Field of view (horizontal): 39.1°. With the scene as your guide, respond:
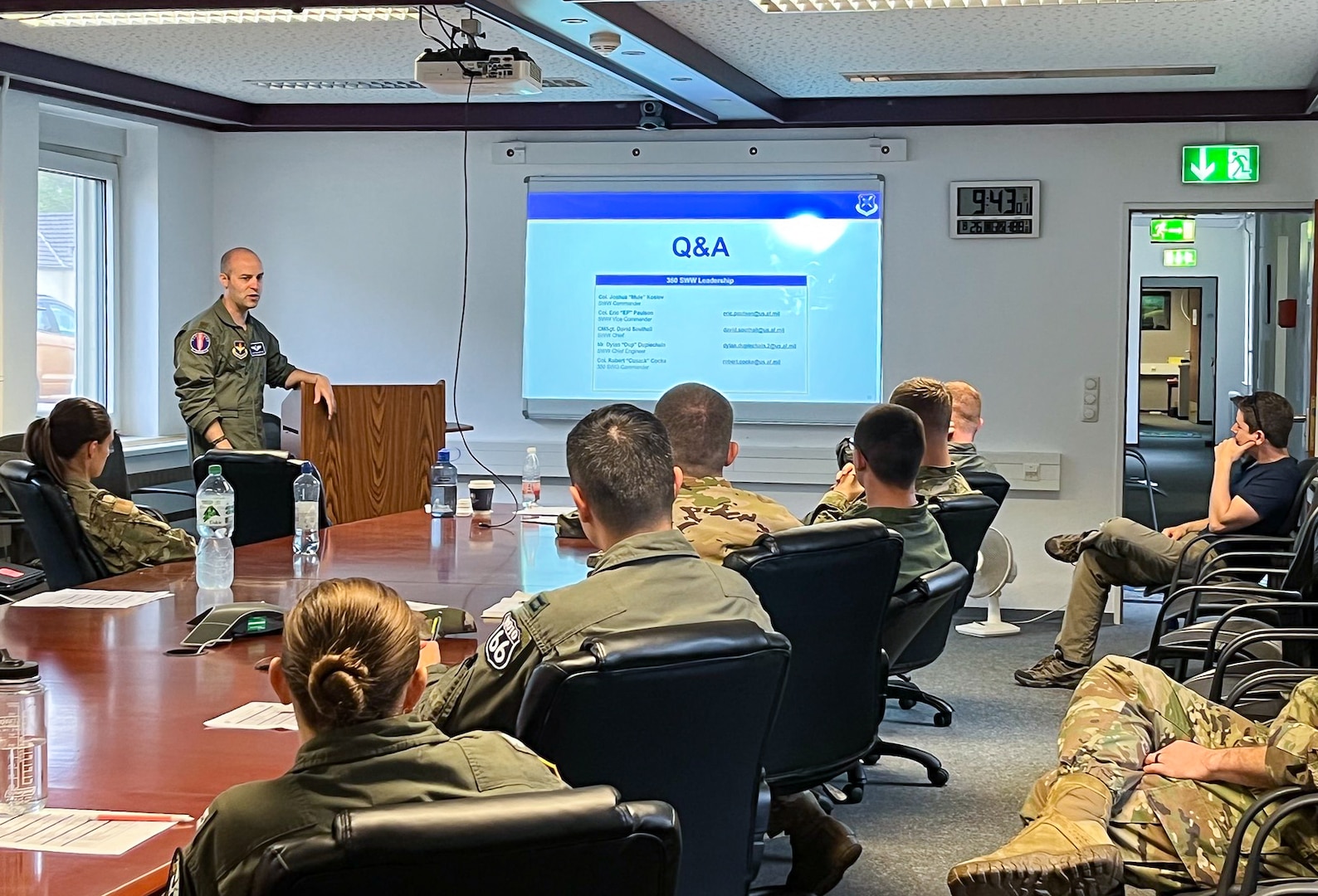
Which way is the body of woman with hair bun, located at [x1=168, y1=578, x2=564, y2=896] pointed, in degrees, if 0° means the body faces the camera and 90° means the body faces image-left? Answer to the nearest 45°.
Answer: approximately 180°

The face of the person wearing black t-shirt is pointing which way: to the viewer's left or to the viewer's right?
to the viewer's left

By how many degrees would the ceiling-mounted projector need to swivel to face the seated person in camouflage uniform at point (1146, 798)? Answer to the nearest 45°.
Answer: approximately 135° to its right

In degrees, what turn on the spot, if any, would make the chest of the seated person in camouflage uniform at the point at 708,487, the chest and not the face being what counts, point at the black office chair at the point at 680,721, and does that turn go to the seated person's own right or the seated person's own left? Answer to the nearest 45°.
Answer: approximately 180°

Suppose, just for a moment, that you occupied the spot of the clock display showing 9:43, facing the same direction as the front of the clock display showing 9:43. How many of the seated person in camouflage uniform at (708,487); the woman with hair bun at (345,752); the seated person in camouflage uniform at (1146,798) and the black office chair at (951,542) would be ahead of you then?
4

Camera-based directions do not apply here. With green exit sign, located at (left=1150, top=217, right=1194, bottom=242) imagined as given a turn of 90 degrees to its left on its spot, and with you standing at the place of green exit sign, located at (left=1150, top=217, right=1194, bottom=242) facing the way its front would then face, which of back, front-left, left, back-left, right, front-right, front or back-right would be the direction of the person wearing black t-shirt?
right

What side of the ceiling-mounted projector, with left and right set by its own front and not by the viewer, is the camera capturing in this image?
back

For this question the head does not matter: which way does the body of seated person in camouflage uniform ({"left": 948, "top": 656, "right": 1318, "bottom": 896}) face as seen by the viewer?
to the viewer's left

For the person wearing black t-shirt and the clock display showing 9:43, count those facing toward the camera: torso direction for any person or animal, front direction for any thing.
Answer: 1

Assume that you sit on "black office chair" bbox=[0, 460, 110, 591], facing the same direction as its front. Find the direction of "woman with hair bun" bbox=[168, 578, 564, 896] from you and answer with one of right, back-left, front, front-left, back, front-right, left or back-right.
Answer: back-right

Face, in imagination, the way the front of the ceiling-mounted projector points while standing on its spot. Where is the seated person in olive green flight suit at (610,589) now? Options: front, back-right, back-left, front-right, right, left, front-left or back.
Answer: back

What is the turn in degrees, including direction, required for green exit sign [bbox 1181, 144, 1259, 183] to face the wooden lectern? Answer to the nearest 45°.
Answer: approximately 45° to its right

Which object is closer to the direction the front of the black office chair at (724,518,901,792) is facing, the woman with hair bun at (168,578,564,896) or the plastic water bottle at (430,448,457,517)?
the plastic water bottle

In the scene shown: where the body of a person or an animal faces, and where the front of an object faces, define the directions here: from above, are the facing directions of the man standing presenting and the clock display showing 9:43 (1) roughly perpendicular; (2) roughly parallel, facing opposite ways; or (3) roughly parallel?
roughly perpendicular

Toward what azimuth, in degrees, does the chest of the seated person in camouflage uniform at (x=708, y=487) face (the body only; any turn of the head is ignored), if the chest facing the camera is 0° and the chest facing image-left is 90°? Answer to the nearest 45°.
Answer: approximately 180°
